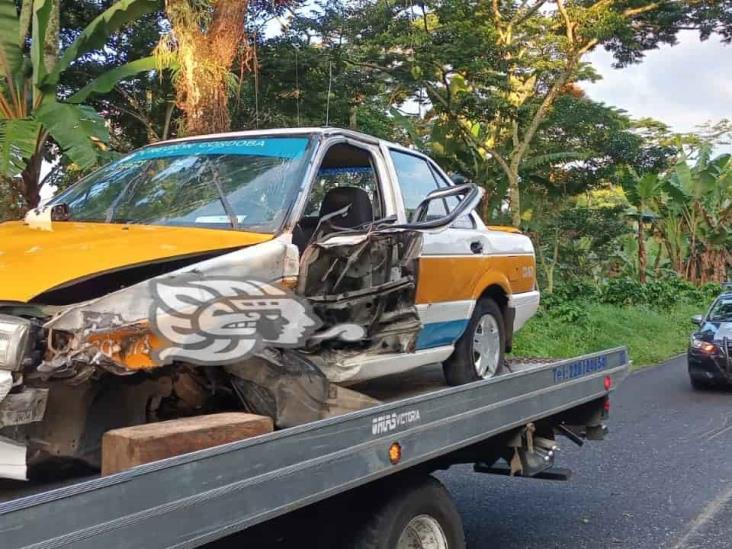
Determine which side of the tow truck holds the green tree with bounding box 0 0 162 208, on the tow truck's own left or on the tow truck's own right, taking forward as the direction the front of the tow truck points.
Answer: on the tow truck's own right

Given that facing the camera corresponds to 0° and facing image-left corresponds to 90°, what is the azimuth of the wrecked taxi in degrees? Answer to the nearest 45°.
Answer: approximately 45°

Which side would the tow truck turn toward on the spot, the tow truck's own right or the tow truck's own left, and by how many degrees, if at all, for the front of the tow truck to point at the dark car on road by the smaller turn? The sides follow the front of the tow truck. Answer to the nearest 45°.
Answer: approximately 180°

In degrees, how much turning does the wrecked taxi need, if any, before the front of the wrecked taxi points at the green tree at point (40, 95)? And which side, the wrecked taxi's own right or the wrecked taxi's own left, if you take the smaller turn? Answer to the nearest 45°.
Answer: approximately 90° to the wrecked taxi's own right
